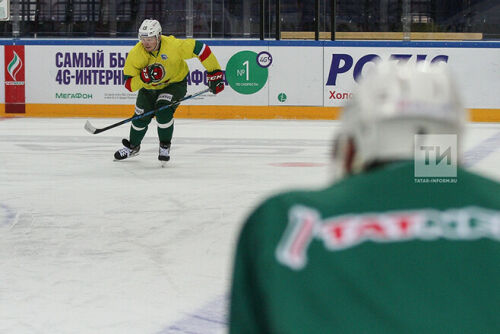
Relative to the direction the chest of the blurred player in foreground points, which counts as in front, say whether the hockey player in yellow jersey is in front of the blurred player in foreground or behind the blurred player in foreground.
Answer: in front

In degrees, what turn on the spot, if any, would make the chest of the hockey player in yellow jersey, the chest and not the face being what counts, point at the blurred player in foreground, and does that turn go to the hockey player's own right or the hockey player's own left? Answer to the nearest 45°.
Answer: approximately 45° to the hockey player's own left

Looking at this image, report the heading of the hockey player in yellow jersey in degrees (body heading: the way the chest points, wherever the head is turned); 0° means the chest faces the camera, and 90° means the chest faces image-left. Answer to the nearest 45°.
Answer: approximately 45°

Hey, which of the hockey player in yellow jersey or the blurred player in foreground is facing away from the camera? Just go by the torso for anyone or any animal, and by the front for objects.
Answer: the blurred player in foreground

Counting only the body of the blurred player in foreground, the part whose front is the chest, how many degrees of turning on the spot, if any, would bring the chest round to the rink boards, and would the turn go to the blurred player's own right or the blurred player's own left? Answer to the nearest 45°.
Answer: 0° — they already face it

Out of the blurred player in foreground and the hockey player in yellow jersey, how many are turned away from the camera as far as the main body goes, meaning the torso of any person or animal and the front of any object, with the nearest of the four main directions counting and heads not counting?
1

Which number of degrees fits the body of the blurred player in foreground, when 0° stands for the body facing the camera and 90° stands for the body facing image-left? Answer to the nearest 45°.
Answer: approximately 180°

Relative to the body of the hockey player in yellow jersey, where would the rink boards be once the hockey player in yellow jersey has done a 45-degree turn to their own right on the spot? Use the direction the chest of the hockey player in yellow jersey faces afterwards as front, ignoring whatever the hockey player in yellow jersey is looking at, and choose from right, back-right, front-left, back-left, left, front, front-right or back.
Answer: right

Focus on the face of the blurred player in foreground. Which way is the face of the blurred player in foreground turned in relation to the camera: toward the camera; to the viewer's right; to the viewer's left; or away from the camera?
away from the camera
